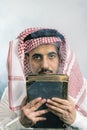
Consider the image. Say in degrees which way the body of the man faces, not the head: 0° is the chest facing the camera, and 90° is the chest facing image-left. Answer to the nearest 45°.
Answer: approximately 0°
